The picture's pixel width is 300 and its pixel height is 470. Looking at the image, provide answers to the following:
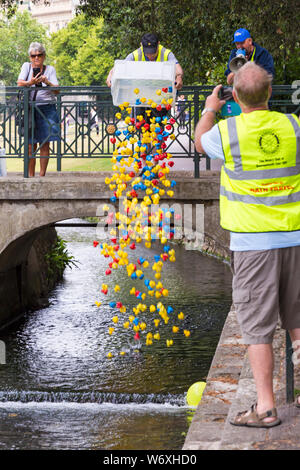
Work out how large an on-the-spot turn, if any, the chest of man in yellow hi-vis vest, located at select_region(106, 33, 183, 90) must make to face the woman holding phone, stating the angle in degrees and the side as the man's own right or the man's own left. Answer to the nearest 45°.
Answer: approximately 135° to the man's own right

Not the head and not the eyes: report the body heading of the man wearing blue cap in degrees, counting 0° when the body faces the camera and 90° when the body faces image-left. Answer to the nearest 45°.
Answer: approximately 45°

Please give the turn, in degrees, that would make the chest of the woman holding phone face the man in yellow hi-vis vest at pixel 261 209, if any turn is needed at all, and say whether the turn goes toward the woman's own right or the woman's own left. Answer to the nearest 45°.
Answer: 0° — they already face them

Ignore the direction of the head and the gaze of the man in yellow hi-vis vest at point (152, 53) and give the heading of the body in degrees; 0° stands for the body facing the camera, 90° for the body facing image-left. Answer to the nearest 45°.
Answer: approximately 0°

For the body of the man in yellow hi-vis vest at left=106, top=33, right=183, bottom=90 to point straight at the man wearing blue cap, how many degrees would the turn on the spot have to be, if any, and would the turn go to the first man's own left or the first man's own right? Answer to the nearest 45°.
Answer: approximately 45° to the first man's own left

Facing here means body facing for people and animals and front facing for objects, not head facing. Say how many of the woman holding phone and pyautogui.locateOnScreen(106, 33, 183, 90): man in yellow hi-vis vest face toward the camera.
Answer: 2

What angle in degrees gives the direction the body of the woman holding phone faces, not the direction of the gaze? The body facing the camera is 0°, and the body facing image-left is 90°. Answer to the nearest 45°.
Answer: approximately 0°

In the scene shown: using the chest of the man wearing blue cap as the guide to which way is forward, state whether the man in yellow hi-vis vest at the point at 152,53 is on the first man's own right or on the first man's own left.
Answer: on the first man's own right

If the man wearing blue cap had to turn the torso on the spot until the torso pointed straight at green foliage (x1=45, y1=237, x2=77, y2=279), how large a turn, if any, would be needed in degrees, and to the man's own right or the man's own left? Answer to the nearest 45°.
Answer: approximately 90° to the man's own right
